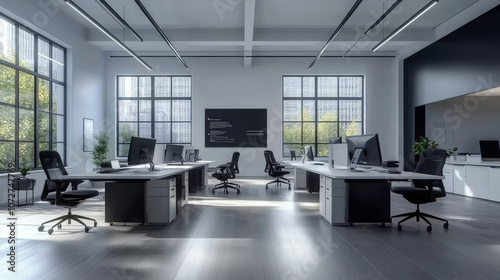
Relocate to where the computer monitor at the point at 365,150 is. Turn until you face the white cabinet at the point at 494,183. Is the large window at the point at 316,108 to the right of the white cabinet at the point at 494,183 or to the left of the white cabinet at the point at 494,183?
left

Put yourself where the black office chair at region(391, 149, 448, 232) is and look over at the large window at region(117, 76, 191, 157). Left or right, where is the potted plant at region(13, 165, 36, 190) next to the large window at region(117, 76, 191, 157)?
left

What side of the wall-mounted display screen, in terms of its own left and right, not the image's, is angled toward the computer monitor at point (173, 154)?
front

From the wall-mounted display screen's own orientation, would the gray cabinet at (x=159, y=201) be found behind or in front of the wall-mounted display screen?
in front

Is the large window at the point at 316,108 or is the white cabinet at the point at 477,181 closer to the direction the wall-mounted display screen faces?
the white cabinet

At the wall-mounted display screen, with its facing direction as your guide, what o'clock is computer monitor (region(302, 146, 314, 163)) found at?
The computer monitor is roughly at 11 o'clock from the wall-mounted display screen.

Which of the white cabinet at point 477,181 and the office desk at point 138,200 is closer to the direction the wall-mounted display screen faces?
the office desk

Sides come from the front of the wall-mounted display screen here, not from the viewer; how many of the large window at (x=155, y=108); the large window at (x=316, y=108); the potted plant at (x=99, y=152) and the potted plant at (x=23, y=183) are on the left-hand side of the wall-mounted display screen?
1

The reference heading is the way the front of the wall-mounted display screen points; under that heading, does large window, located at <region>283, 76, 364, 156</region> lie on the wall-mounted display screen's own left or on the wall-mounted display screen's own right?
on the wall-mounted display screen's own left

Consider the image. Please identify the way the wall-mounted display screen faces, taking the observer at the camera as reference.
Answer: facing the viewer

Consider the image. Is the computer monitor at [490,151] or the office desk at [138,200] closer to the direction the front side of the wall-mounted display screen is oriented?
the office desk

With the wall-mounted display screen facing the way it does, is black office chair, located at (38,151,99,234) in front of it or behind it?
in front

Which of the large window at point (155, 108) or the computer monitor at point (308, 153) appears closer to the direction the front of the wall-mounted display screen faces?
the computer monitor

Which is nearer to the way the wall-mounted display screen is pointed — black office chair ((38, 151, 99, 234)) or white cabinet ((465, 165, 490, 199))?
the black office chair

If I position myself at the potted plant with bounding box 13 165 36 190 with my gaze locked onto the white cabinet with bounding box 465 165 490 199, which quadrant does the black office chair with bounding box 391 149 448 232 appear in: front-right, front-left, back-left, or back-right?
front-right
